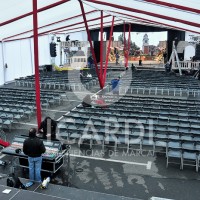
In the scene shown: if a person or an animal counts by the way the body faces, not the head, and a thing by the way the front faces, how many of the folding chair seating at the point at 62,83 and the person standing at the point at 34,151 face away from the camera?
2

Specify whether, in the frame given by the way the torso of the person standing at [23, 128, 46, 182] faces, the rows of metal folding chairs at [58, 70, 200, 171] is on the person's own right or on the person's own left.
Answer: on the person's own right

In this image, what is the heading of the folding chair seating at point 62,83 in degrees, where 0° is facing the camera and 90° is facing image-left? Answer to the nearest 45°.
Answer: approximately 180°

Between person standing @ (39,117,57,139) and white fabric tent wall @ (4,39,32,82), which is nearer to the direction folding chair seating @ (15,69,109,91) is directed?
the white fabric tent wall

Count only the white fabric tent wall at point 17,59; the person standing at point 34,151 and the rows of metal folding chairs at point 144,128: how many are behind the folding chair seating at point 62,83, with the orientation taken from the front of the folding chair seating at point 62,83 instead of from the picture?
2

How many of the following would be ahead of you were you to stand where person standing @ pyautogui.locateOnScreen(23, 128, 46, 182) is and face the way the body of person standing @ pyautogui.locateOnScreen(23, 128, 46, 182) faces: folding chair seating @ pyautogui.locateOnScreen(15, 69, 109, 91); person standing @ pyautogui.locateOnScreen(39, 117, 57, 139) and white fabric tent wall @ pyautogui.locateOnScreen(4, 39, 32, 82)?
3

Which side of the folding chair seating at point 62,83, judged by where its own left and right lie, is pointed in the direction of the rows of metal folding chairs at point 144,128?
back

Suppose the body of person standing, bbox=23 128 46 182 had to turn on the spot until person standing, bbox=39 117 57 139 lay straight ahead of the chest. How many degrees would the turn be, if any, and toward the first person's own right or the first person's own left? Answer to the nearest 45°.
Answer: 0° — they already face them

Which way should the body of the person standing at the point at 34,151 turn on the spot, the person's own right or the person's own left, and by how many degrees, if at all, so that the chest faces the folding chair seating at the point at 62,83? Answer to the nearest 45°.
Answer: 0° — they already face it

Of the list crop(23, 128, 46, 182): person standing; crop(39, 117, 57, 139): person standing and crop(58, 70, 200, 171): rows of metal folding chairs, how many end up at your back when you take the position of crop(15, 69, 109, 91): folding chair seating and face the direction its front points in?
3

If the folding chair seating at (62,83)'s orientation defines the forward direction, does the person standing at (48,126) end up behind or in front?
behind

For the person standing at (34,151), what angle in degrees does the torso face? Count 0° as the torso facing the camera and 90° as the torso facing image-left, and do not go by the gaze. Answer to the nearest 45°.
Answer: approximately 180°
